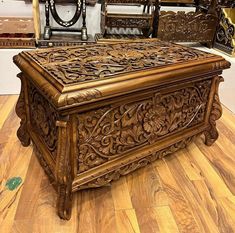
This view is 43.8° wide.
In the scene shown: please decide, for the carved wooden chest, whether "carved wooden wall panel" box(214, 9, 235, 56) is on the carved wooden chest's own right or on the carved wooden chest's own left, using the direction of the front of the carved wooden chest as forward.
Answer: on the carved wooden chest's own left

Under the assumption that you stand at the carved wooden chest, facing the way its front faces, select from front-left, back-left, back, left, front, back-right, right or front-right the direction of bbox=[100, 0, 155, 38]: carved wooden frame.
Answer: back-left

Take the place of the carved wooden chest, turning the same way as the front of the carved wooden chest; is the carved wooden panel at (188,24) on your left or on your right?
on your left

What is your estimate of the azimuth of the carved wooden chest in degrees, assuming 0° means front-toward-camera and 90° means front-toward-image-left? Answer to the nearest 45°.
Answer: approximately 315°
